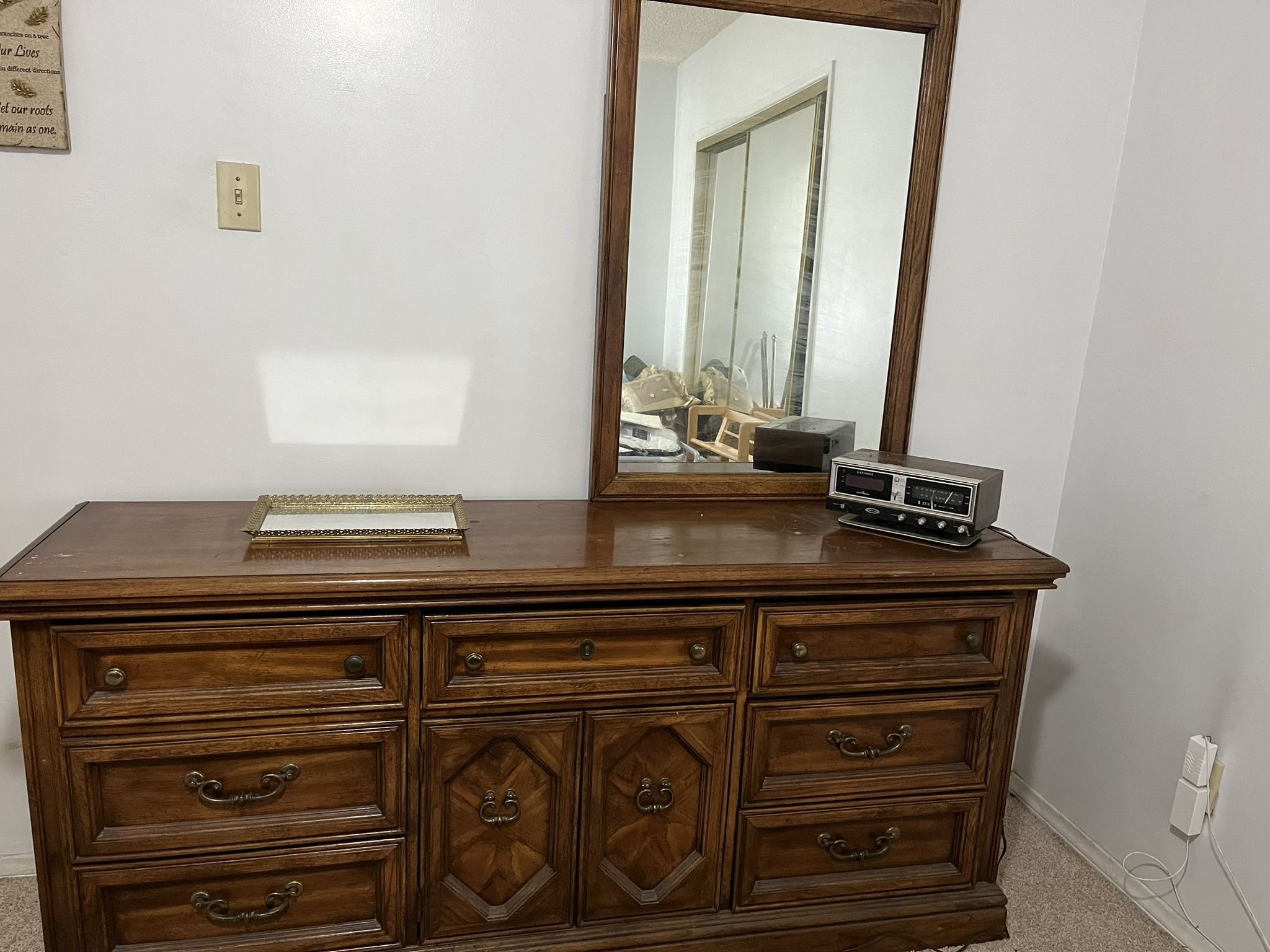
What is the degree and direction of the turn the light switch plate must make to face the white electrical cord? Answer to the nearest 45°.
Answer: approximately 45° to its left

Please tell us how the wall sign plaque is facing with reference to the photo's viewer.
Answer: facing the viewer

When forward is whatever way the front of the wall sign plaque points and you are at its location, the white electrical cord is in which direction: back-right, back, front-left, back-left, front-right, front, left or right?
front-left

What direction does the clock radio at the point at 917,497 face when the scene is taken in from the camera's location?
facing the viewer and to the left of the viewer

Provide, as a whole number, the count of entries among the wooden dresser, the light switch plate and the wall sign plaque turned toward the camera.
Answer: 3

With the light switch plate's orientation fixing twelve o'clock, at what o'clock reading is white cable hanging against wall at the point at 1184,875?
The white cable hanging against wall is roughly at 10 o'clock from the light switch plate.

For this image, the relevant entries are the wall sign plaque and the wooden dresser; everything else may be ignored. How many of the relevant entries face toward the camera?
2

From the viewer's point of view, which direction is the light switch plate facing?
toward the camera

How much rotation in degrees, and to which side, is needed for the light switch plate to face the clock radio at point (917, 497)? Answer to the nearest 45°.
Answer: approximately 45° to its left

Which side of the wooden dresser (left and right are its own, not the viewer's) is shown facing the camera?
front
